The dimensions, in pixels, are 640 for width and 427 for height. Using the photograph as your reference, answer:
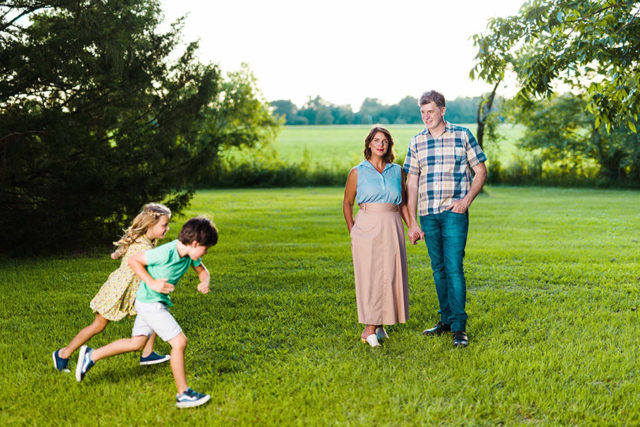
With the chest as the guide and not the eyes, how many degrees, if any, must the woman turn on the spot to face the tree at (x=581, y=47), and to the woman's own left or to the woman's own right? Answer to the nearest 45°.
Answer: approximately 135° to the woman's own left
